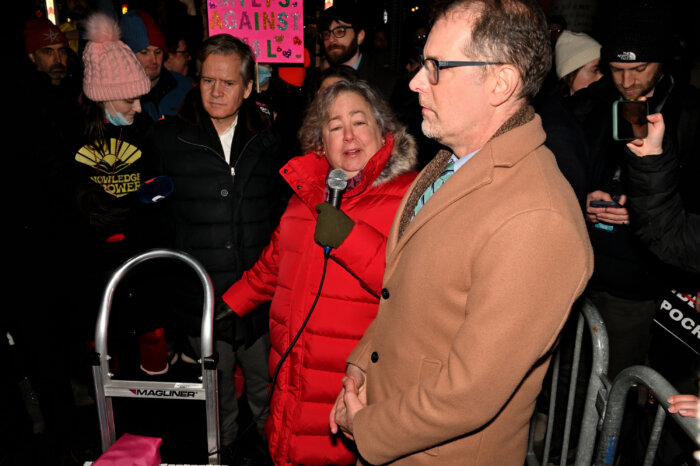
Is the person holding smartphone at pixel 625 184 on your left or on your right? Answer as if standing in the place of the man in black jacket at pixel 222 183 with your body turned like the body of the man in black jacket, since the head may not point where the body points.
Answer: on your left

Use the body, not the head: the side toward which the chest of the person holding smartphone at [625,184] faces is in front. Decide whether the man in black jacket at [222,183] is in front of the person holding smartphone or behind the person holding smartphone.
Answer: in front

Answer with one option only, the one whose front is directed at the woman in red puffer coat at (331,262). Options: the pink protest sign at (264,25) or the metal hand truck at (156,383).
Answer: the pink protest sign

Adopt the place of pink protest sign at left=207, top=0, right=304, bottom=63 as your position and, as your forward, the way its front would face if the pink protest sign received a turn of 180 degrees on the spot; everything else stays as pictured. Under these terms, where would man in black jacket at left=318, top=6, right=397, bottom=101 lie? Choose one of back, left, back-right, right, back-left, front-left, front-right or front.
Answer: right

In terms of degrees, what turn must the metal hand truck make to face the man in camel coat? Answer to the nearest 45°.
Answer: approximately 45° to its left

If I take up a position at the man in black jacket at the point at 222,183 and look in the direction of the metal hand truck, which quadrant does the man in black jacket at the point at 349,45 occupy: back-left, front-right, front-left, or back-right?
back-left

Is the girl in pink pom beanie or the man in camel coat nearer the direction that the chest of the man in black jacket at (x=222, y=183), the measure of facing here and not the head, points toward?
the man in camel coat

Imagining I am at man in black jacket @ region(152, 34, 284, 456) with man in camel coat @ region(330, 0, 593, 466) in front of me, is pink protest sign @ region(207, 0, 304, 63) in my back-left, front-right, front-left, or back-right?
back-left

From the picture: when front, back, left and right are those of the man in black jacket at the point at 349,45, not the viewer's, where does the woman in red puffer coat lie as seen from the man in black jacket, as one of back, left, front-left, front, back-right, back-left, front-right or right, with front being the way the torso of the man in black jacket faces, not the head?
front-left
